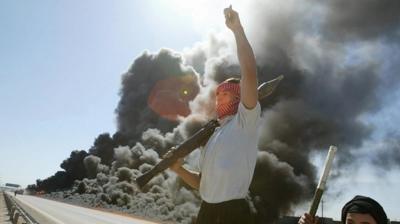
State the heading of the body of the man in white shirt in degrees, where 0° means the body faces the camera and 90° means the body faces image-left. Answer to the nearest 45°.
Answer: approximately 45°
